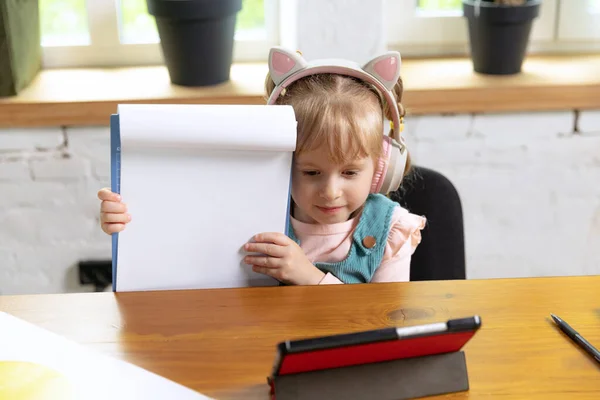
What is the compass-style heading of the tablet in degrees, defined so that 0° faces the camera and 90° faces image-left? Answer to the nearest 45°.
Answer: approximately 180°

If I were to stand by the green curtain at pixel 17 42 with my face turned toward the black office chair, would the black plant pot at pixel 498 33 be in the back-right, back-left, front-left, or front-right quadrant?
front-left

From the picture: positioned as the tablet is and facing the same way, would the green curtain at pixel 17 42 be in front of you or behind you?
in front

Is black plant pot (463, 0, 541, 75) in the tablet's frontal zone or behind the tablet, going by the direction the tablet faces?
frontal zone

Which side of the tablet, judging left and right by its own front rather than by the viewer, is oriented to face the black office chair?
front

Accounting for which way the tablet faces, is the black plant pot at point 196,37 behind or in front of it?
in front
